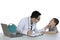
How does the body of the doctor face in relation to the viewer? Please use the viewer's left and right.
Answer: facing the viewer and to the right of the viewer
